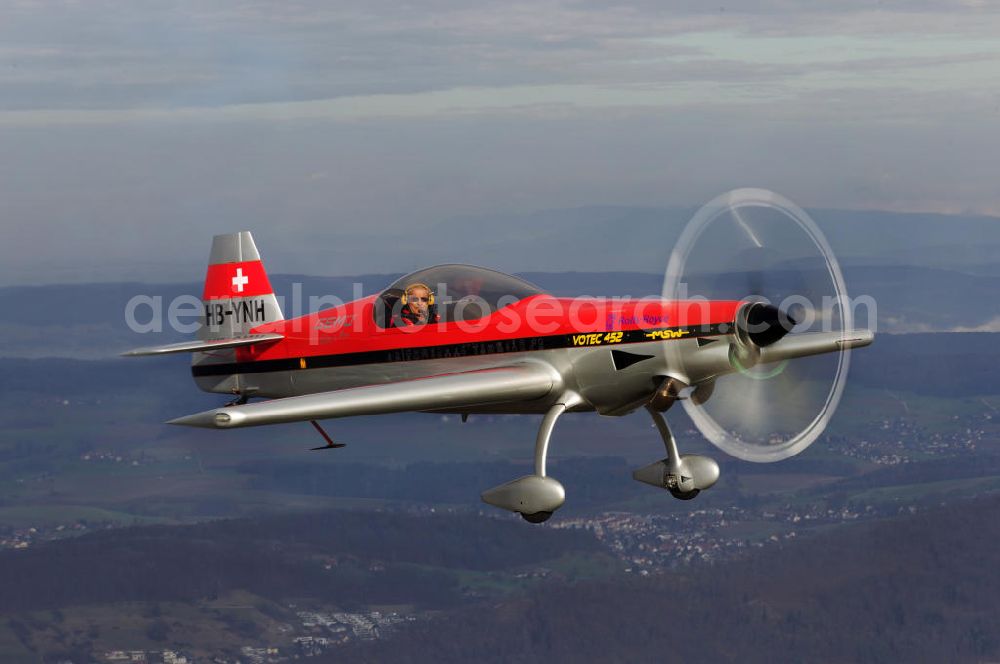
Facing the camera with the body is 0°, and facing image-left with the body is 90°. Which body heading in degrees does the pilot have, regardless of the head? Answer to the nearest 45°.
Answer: approximately 315°

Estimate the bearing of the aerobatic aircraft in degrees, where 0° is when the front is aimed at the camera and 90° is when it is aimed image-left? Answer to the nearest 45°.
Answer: approximately 315°

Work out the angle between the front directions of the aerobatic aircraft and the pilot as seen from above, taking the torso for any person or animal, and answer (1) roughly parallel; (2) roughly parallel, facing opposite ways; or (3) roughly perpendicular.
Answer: roughly parallel
